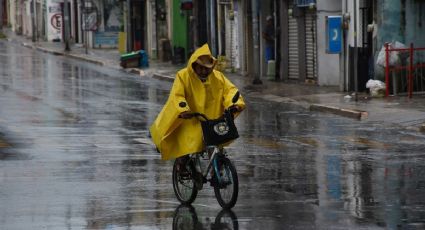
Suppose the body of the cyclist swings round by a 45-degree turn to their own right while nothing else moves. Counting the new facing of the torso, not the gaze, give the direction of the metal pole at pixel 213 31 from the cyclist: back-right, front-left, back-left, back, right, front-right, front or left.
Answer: back

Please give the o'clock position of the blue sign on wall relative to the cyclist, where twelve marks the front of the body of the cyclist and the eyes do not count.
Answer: The blue sign on wall is roughly at 8 o'clock from the cyclist.

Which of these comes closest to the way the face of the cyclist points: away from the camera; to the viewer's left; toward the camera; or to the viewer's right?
toward the camera

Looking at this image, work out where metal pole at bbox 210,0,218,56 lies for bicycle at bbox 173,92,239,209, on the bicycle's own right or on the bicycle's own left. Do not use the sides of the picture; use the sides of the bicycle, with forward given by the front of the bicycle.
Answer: on the bicycle's own left

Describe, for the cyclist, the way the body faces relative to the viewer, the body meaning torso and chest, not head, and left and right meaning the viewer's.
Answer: facing the viewer and to the right of the viewer

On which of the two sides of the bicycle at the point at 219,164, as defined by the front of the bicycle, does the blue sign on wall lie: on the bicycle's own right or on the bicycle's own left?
on the bicycle's own left

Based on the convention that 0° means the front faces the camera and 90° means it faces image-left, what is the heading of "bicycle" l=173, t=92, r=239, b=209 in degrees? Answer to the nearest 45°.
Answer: approximately 315°
